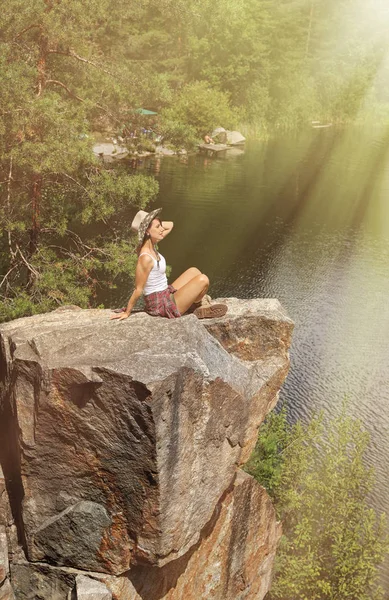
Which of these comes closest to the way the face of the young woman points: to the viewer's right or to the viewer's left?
to the viewer's right

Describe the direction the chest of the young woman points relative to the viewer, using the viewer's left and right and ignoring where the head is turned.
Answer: facing to the right of the viewer
